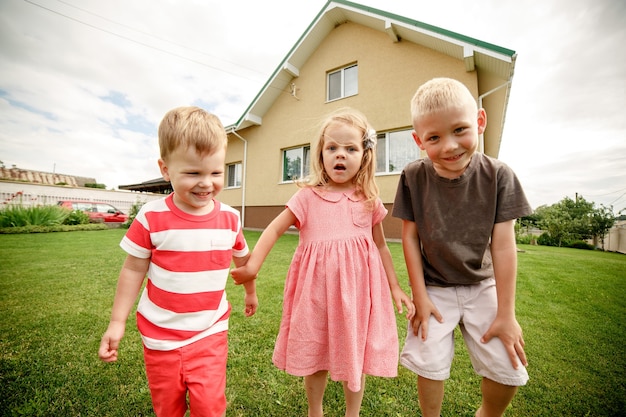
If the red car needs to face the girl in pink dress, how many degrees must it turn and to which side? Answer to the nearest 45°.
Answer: approximately 90° to its right

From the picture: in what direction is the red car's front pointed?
to the viewer's right

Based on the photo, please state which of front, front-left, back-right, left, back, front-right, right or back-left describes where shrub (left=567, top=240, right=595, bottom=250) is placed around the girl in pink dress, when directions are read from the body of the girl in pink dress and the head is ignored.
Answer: back-left

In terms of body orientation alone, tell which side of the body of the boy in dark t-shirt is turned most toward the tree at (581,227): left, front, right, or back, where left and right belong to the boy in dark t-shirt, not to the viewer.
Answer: back

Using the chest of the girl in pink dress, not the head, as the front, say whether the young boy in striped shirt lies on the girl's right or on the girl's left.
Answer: on the girl's right

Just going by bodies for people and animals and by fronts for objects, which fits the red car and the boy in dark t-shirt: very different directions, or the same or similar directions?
very different directions

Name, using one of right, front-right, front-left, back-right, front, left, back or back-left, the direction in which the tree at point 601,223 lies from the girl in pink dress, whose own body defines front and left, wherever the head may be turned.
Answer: back-left

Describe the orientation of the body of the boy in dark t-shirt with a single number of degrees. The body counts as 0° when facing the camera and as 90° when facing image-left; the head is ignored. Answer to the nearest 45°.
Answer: approximately 0°

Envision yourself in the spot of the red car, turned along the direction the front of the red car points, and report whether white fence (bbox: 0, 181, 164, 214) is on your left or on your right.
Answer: on your left

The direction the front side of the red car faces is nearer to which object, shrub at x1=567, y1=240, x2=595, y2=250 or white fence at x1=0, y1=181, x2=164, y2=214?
the shrub
